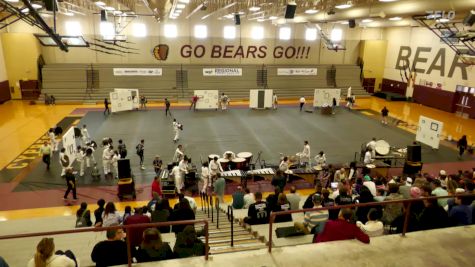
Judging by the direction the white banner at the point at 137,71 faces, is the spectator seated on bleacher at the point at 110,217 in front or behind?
in front

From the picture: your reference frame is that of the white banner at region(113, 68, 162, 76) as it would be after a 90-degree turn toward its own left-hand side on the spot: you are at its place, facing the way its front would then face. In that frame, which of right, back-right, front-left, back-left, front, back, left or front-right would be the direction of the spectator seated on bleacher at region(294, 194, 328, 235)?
right

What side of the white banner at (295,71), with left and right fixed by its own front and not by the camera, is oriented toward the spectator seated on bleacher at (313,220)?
front

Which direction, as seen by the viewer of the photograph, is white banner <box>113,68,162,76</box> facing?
facing the viewer

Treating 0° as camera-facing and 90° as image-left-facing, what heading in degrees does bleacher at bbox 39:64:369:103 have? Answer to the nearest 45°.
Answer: approximately 0°

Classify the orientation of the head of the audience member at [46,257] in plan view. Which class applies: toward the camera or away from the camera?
away from the camera

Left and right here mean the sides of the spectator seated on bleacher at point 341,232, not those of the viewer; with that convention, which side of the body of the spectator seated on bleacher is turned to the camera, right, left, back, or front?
back

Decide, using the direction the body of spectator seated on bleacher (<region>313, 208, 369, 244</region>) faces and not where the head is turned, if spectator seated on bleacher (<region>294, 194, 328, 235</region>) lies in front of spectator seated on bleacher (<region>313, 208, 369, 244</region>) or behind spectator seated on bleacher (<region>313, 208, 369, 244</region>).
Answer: in front

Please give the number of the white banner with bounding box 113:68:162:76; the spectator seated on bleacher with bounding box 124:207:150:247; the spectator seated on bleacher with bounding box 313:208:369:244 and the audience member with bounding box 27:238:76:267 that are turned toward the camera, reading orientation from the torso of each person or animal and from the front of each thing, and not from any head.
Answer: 1

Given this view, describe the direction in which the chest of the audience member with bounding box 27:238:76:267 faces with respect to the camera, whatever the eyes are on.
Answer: away from the camera

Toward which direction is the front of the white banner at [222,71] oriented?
toward the camera

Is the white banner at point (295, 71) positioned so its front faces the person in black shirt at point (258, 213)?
yes

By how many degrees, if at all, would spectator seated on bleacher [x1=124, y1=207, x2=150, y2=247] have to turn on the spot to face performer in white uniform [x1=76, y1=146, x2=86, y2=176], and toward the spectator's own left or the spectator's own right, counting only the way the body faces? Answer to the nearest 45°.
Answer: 0° — they already face them

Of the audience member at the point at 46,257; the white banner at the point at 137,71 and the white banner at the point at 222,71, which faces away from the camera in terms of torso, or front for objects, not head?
the audience member

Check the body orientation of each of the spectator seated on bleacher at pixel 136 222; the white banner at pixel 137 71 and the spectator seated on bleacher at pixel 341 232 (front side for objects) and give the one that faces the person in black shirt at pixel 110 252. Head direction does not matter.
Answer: the white banner

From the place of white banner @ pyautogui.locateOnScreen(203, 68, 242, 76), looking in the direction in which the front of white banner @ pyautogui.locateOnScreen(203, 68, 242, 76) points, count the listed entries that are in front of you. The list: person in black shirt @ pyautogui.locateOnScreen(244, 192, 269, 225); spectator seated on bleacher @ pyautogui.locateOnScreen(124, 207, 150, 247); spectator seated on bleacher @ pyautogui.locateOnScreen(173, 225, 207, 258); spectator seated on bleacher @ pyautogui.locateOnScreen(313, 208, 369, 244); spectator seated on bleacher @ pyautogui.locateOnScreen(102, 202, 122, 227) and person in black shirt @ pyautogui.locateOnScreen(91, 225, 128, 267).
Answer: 6

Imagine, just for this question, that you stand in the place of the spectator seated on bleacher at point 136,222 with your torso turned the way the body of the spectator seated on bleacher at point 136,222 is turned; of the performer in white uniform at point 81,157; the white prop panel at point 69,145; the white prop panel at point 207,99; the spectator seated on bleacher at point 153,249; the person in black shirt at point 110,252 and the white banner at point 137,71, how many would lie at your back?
2

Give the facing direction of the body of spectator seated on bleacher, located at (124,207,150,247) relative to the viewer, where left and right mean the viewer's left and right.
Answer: facing away from the viewer

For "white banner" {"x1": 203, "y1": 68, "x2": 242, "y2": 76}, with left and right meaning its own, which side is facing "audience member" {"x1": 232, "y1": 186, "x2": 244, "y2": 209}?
front

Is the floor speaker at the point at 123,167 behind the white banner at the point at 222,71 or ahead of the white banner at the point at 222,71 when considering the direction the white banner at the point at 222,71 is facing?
ahead
